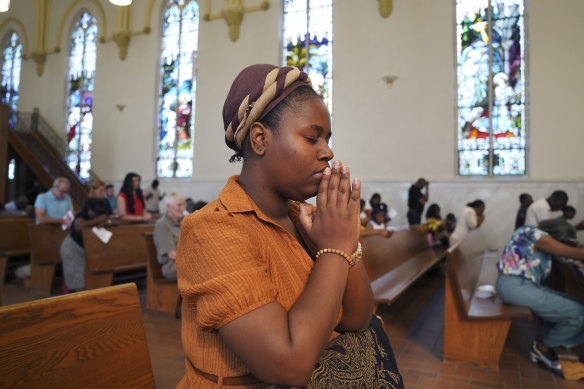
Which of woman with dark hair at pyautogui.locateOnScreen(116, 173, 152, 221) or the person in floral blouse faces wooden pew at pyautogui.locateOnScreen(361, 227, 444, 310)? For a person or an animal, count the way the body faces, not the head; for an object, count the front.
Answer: the woman with dark hair

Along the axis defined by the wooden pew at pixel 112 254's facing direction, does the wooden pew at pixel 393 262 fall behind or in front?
in front

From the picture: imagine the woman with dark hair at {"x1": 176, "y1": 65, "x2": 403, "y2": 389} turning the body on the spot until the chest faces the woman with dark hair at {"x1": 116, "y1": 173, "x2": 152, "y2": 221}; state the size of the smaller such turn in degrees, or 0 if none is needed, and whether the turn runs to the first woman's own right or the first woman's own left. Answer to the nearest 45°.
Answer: approximately 135° to the first woman's own left

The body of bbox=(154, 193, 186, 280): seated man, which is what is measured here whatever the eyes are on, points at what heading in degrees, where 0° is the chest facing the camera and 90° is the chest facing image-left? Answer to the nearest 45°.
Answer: approximately 270°

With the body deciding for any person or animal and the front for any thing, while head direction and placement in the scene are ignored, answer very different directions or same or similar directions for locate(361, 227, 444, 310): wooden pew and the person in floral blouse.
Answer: same or similar directions

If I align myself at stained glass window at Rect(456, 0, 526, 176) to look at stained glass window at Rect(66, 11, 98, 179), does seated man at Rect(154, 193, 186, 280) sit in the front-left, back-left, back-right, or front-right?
front-left

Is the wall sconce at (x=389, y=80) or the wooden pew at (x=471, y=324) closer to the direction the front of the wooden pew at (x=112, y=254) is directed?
the wooden pew

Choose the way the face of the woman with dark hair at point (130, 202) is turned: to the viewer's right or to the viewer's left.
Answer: to the viewer's right

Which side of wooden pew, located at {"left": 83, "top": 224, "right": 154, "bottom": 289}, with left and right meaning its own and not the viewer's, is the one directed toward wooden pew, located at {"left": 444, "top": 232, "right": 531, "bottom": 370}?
front

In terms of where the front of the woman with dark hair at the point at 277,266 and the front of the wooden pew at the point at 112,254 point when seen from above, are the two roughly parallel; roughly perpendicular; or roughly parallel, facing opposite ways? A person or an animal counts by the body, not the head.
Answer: roughly parallel

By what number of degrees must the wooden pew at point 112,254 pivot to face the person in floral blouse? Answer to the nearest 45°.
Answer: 0° — it already faces them

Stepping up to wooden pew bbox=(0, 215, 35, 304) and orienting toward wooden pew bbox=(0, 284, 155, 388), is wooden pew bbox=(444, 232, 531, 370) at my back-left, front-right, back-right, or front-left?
front-left
